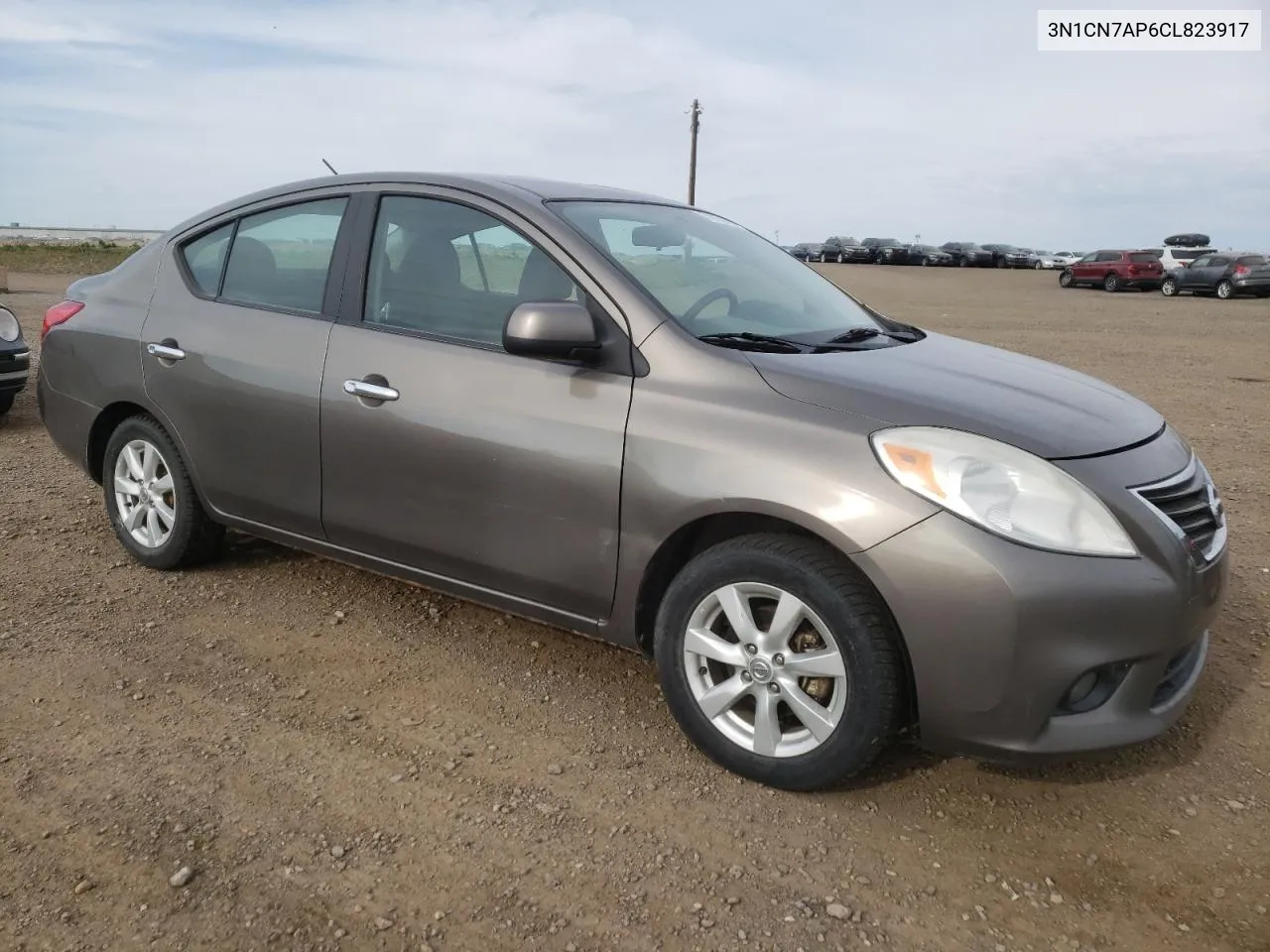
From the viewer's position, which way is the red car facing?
facing away from the viewer and to the left of the viewer

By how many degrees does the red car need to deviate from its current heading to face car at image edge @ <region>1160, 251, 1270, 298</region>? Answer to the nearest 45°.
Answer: approximately 180°

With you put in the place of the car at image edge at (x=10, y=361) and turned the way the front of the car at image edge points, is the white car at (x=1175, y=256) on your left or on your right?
on your left

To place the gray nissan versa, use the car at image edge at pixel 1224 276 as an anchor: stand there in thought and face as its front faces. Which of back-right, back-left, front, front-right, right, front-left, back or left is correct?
back-left

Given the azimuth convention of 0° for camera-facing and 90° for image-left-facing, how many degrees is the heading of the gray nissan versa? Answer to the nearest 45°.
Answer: approximately 315°

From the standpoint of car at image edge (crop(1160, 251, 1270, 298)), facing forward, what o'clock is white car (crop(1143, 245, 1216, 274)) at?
The white car is roughly at 1 o'clock from the car at image edge.

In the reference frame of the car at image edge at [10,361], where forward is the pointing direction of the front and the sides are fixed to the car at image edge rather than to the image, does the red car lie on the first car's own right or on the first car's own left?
on the first car's own left

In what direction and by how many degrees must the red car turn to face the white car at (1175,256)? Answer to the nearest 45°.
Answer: approximately 135° to its right

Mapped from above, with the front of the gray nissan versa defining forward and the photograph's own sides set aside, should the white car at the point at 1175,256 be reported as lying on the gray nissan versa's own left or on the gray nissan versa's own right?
on the gray nissan versa's own left

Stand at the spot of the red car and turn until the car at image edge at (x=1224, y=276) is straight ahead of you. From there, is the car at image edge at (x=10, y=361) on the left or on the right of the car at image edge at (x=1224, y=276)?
right

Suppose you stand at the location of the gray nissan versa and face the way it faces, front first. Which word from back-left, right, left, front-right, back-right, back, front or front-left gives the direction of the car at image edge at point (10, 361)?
back

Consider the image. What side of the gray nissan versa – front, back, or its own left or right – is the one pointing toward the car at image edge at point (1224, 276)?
left

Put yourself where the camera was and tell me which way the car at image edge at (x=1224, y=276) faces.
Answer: facing away from the viewer and to the left of the viewer
